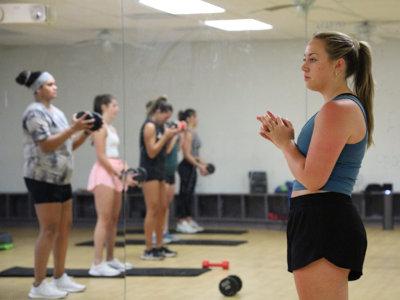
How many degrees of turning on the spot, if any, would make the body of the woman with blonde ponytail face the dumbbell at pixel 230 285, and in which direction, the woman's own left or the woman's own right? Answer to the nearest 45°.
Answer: approximately 90° to the woman's own right

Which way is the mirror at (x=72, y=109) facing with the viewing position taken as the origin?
facing the viewer

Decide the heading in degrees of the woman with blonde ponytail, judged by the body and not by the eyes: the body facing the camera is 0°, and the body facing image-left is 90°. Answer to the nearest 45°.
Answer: approximately 90°

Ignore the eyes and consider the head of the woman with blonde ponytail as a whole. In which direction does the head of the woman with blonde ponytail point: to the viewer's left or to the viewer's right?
to the viewer's left
